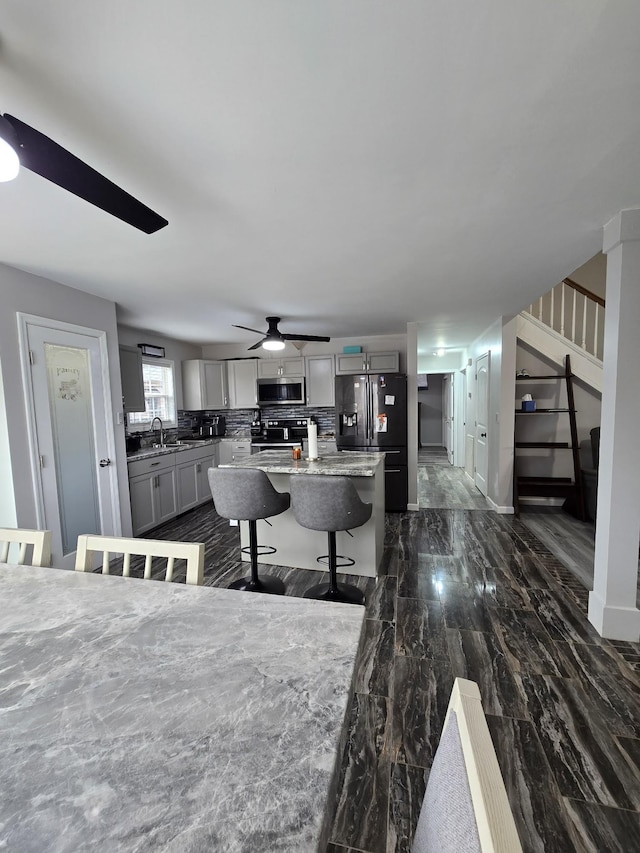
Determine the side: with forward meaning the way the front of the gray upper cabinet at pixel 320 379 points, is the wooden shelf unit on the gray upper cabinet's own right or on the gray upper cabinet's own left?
on the gray upper cabinet's own left

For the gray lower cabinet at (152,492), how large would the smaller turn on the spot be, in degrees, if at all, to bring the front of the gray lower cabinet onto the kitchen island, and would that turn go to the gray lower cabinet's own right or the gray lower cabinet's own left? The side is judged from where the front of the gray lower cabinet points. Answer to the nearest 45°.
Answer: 0° — it already faces it

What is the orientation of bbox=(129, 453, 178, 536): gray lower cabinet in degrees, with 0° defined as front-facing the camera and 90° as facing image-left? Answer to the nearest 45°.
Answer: approximately 315°

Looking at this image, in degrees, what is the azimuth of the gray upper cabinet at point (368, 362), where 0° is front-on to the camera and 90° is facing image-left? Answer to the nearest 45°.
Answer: approximately 0°

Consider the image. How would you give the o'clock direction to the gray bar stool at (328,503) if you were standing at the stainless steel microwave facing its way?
The gray bar stool is roughly at 12 o'clock from the stainless steel microwave.

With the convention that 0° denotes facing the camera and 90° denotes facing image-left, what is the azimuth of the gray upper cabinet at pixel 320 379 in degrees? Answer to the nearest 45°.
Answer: approximately 0°

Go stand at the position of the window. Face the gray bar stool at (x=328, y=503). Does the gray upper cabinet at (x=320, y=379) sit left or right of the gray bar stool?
left

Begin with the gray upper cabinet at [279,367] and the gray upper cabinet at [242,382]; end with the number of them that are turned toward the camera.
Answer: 2

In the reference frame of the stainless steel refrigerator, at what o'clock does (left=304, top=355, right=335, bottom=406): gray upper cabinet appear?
The gray upper cabinet is roughly at 4 o'clock from the stainless steel refrigerator.
